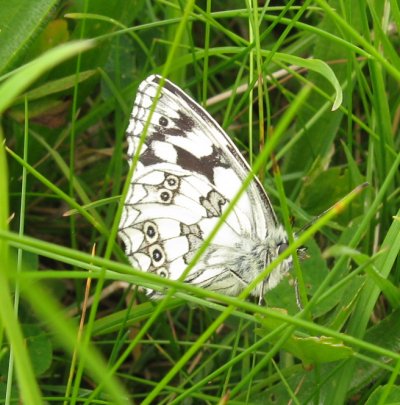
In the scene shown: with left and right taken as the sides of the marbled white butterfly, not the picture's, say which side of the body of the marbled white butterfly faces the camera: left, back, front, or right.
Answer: right
